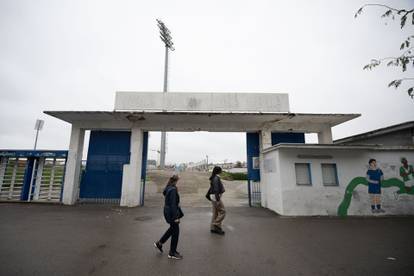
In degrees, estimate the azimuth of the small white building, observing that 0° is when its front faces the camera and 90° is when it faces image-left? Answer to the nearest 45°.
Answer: approximately 0°

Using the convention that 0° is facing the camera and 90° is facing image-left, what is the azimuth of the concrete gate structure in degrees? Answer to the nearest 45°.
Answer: approximately 0°

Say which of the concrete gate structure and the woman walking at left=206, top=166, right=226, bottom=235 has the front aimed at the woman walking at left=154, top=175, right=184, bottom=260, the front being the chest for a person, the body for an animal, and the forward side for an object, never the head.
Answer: the concrete gate structure

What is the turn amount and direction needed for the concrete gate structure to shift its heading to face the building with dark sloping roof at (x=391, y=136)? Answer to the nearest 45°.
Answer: approximately 90° to its left

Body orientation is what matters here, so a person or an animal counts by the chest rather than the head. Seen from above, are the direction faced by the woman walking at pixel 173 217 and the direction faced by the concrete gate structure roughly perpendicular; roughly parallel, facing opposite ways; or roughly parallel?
roughly perpendicular

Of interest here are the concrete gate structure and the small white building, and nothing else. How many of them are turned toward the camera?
2

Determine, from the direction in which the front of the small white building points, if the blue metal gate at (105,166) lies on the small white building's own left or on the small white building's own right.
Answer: on the small white building's own right

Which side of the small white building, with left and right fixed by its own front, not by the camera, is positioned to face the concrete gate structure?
right

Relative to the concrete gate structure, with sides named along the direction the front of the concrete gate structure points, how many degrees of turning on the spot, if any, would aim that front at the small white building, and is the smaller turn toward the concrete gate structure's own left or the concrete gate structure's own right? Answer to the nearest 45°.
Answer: approximately 90° to the concrete gate structure's own left

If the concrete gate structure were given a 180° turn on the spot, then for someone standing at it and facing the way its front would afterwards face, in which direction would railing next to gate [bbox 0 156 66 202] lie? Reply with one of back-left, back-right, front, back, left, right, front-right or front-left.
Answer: left
